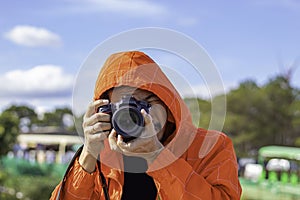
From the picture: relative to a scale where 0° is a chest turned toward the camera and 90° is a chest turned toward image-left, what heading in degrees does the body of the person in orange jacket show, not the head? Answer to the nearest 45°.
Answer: approximately 0°

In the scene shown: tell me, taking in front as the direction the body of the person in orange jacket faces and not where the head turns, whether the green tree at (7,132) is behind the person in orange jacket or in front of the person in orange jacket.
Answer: behind
